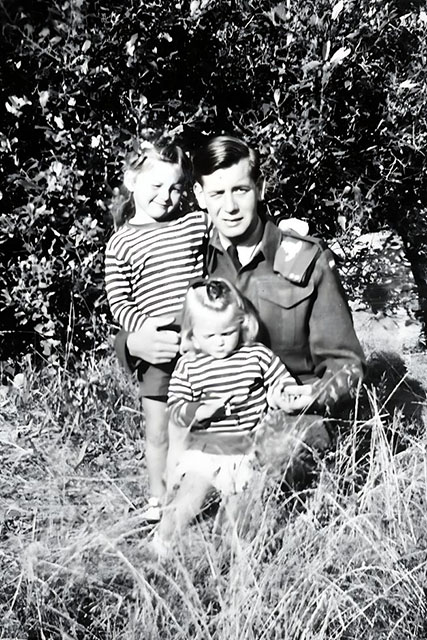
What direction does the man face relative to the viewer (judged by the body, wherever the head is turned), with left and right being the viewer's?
facing the viewer and to the left of the viewer

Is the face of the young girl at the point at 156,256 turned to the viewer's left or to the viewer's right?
to the viewer's right

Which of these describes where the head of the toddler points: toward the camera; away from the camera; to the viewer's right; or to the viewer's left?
toward the camera

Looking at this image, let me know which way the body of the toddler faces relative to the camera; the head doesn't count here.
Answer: toward the camera
